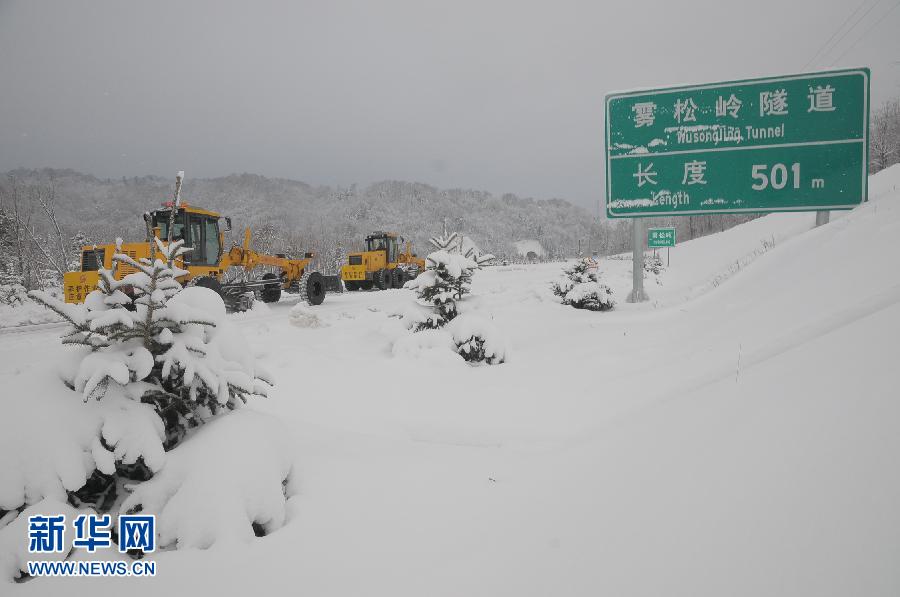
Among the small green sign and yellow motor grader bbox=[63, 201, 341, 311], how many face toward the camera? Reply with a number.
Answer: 1

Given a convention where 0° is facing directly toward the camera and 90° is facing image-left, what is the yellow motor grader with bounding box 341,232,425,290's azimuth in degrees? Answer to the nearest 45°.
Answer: approximately 225°

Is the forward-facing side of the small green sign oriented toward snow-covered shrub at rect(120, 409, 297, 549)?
yes

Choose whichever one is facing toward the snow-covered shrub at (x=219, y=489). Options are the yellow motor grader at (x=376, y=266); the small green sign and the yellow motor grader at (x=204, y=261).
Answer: the small green sign

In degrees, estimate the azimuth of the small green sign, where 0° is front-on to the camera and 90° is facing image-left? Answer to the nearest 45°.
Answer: approximately 0°

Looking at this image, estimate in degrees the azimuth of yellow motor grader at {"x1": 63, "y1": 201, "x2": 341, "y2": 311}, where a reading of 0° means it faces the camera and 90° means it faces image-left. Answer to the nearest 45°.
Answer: approximately 225°
